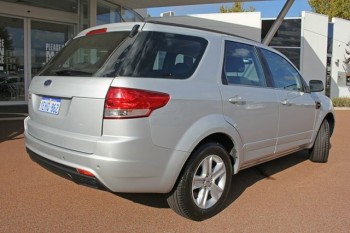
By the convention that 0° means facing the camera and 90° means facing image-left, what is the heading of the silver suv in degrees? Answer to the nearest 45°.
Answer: approximately 225°

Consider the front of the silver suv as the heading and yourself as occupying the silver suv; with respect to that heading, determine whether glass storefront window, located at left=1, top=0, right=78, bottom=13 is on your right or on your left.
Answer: on your left

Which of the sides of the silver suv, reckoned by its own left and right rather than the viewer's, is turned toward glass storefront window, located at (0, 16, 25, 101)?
left

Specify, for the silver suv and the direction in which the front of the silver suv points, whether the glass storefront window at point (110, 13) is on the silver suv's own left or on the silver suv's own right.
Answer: on the silver suv's own left

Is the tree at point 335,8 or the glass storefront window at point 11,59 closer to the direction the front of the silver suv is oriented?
the tree

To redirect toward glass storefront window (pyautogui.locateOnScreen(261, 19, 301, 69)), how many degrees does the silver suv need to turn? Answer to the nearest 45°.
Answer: approximately 45° to its left

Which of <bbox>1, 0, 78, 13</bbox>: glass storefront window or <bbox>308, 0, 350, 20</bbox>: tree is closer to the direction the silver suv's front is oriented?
the tree
